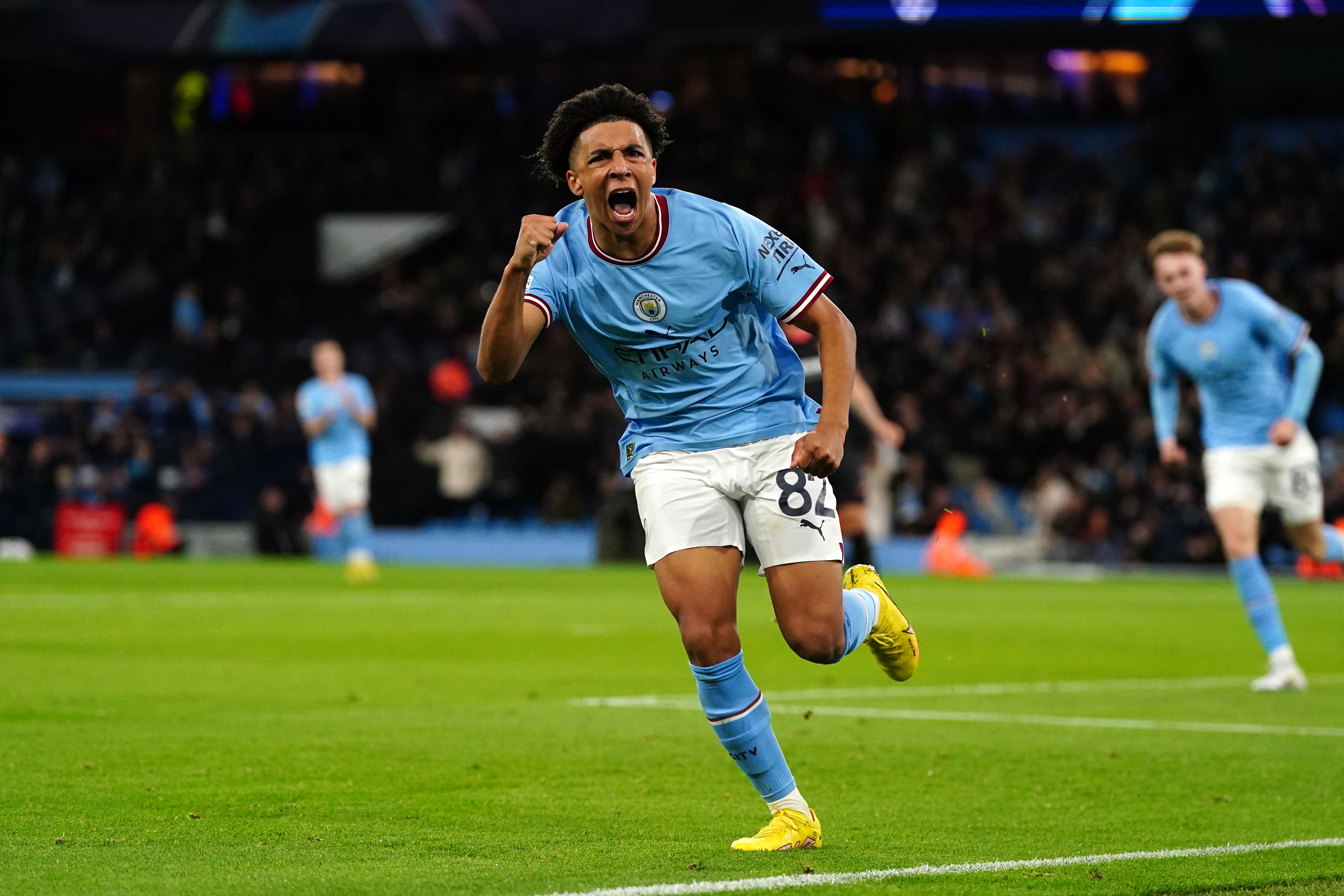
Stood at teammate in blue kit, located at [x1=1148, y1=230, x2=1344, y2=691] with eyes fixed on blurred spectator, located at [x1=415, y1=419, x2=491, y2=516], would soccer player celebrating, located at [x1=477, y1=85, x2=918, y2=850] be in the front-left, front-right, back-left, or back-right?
back-left

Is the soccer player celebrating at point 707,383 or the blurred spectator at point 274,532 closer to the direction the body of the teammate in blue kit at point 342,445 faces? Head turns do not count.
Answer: the soccer player celebrating

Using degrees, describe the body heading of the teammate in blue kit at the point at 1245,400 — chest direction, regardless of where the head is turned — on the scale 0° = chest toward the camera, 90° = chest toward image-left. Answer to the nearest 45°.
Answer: approximately 45°

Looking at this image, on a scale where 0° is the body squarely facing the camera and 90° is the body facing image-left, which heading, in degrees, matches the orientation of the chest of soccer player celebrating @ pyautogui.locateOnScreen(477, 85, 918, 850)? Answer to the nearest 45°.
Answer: approximately 45°

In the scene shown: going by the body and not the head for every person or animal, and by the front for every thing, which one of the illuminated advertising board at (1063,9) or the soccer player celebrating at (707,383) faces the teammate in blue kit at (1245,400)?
the illuminated advertising board

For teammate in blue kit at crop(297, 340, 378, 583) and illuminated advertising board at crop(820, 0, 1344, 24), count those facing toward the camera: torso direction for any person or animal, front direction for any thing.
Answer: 2

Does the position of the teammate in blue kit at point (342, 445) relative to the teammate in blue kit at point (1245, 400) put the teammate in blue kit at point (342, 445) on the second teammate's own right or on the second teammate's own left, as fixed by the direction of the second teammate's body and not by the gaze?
on the second teammate's own right

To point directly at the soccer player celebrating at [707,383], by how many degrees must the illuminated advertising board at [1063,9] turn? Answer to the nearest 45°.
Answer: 0° — it already faces them

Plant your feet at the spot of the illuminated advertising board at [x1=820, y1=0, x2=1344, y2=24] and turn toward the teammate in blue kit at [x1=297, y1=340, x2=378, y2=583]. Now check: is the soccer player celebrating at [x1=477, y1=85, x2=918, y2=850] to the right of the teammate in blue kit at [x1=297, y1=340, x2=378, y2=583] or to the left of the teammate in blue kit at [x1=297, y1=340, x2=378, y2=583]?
left

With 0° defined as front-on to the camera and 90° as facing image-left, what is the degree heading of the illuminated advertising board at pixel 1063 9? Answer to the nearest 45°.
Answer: approximately 0°
